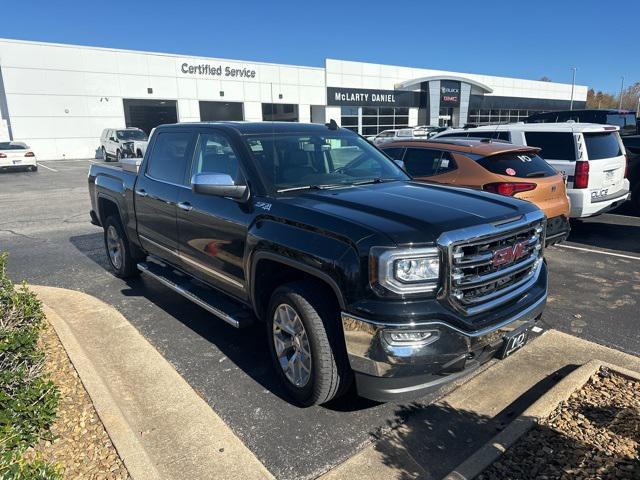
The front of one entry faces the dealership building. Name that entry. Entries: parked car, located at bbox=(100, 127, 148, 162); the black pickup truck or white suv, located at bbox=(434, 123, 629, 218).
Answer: the white suv

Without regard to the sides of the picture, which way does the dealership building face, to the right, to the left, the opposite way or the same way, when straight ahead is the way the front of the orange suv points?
the opposite way

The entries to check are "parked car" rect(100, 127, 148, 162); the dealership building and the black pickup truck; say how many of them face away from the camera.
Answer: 0

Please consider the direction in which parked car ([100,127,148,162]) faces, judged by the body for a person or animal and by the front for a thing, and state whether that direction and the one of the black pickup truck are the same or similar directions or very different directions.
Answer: same or similar directions

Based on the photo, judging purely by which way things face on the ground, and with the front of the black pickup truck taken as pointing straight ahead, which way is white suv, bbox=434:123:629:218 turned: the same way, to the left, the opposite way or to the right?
the opposite way

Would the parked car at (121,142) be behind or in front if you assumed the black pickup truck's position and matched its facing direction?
behind

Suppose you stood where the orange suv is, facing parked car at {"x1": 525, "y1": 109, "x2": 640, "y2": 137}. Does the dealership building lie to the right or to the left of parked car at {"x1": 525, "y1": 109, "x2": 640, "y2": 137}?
left

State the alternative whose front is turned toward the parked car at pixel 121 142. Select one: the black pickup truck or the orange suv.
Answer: the orange suv

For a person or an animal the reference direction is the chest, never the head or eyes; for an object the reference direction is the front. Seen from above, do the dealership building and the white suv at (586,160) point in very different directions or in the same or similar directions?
very different directions

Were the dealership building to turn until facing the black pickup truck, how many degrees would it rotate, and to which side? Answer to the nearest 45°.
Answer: approximately 45° to its right

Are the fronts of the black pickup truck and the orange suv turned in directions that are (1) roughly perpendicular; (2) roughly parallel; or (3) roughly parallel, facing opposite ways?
roughly parallel, facing opposite ways

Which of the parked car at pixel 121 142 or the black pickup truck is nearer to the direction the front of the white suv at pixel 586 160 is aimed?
the parked car

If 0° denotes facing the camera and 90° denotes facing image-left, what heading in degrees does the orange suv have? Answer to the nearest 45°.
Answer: approximately 135°

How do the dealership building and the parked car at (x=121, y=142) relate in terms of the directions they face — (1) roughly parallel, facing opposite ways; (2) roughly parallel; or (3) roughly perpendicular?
roughly parallel

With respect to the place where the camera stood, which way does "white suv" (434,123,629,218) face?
facing away from the viewer and to the left of the viewer
